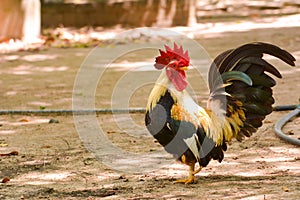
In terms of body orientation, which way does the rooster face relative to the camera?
to the viewer's left

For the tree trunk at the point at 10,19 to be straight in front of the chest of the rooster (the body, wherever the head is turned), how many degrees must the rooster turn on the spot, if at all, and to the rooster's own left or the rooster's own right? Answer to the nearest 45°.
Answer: approximately 45° to the rooster's own right

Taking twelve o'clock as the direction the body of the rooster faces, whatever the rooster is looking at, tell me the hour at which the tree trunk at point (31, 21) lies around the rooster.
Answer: The tree trunk is roughly at 2 o'clock from the rooster.
